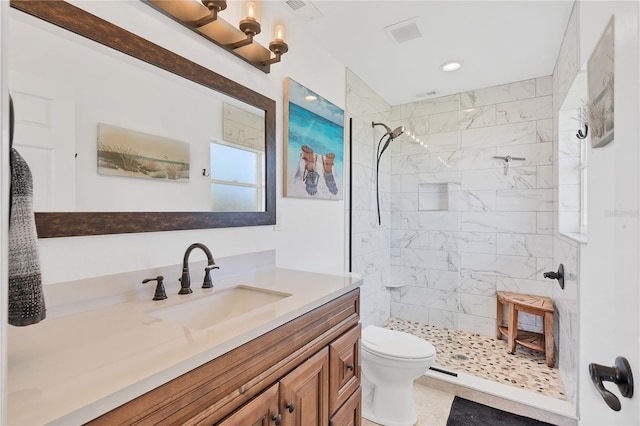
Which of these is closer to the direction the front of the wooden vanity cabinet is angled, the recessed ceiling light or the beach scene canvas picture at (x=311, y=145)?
the recessed ceiling light

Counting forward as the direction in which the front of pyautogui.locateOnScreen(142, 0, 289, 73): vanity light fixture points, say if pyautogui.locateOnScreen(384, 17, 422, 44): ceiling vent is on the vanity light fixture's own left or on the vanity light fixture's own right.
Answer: on the vanity light fixture's own left

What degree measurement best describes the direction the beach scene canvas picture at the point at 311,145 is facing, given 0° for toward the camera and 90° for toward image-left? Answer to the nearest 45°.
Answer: approximately 315°

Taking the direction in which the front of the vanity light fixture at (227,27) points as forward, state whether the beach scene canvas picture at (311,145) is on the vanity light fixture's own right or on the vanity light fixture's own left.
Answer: on the vanity light fixture's own left

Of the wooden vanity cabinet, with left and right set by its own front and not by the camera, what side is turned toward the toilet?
left
